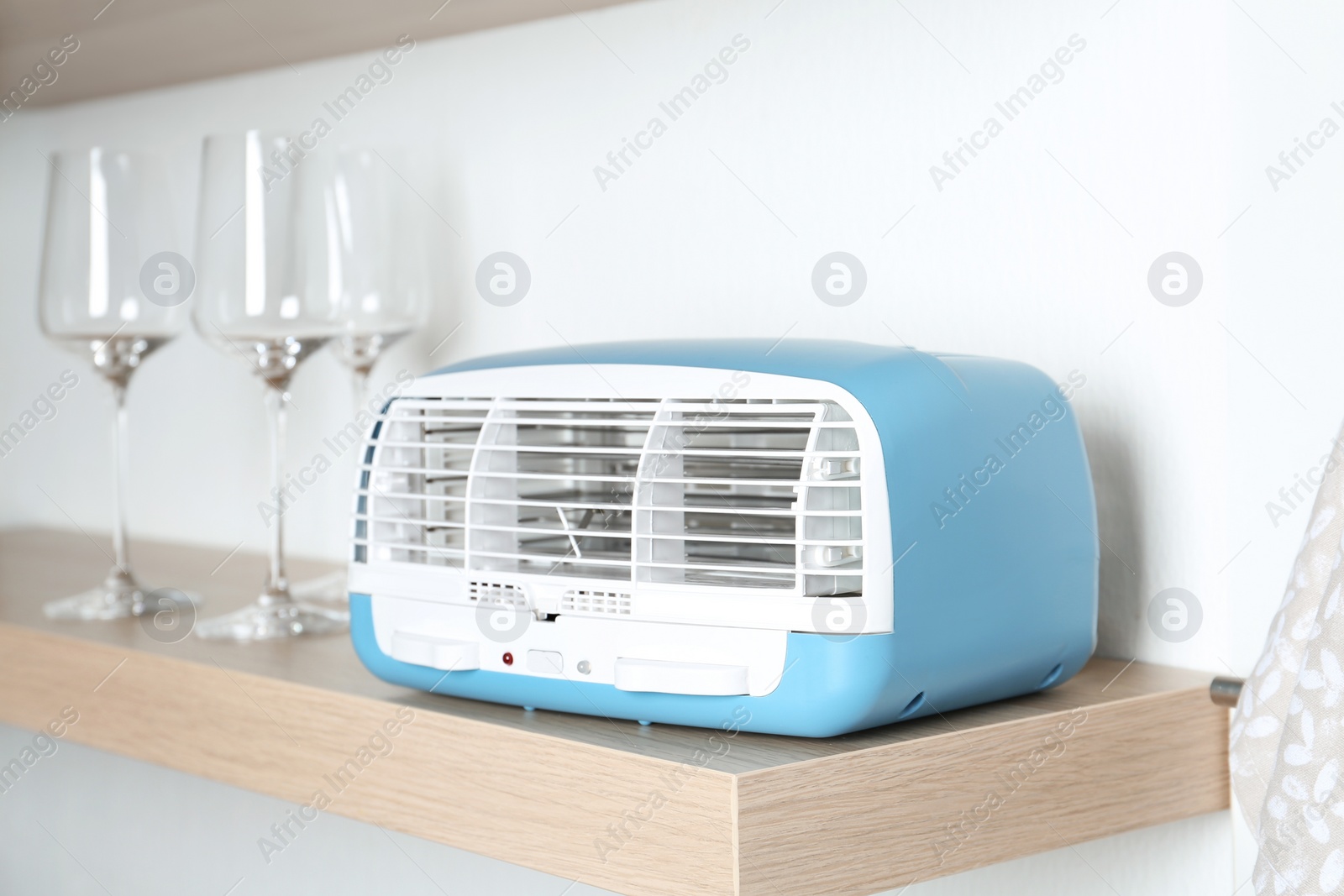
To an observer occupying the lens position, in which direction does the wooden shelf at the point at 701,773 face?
facing the viewer and to the left of the viewer
